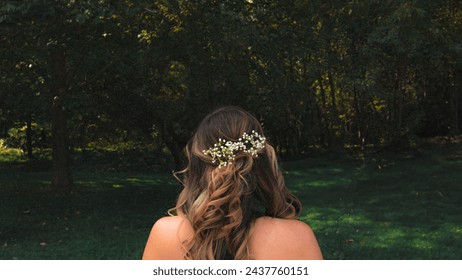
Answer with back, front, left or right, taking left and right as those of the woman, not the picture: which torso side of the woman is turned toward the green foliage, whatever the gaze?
front

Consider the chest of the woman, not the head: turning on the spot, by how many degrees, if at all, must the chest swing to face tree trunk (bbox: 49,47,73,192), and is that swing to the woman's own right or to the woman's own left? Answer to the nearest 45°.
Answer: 0° — they already face it

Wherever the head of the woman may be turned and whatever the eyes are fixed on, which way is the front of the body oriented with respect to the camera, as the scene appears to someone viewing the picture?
away from the camera

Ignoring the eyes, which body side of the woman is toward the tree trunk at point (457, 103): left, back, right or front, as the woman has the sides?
front

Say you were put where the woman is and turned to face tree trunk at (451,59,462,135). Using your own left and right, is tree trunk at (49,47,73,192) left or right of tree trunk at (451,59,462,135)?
left

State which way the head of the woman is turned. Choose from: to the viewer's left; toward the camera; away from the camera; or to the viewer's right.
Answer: away from the camera
